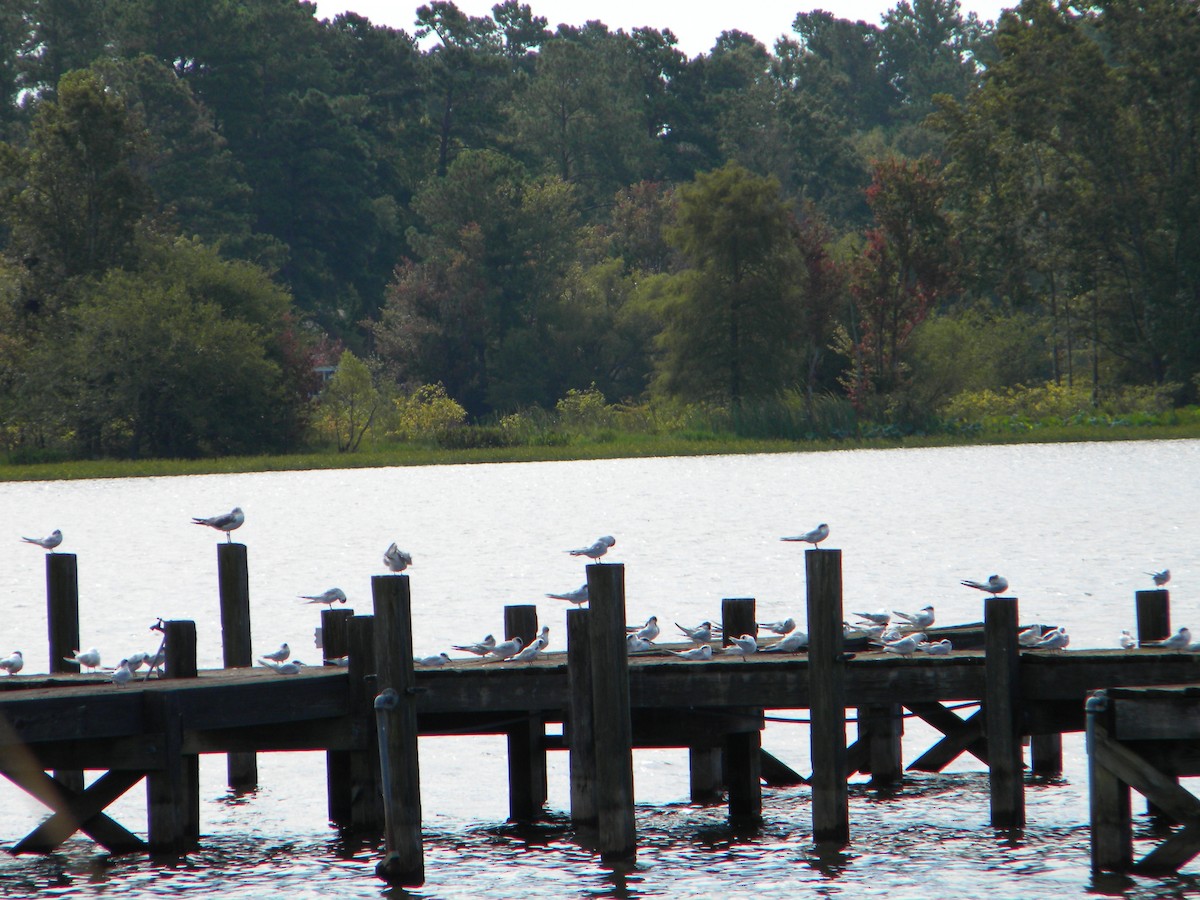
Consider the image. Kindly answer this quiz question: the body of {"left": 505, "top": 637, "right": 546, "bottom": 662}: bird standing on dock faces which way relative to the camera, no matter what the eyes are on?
to the viewer's right
